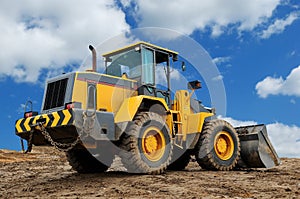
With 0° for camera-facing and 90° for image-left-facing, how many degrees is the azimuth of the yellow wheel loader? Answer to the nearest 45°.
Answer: approximately 225°
